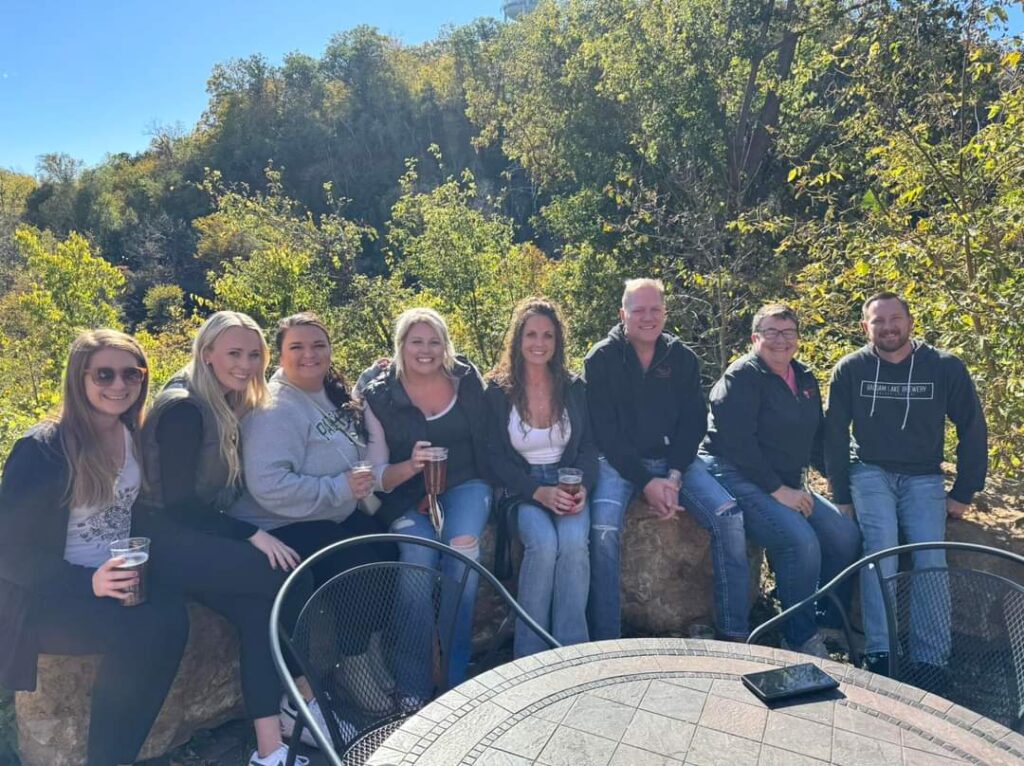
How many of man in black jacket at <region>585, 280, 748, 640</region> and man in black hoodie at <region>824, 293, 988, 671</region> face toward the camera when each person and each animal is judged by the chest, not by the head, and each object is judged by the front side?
2

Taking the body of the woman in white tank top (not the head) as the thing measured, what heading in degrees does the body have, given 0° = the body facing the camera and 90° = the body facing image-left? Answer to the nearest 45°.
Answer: approximately 0°

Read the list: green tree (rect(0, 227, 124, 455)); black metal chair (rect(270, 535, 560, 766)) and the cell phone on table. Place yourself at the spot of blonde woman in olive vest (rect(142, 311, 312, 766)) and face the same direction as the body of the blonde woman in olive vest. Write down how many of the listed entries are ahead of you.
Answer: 2

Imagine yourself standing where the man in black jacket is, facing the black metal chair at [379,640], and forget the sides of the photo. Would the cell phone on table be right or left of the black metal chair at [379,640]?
left

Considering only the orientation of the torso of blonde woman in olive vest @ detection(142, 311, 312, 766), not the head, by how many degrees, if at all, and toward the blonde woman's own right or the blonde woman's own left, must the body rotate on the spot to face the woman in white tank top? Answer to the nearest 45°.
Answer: approximately 45° to the blonde woman's own left

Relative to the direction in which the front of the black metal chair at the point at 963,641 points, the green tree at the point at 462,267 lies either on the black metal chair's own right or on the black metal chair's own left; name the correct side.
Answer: on the black metal chair's own right

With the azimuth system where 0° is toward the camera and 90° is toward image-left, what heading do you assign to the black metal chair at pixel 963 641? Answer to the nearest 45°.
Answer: approximately 45°
